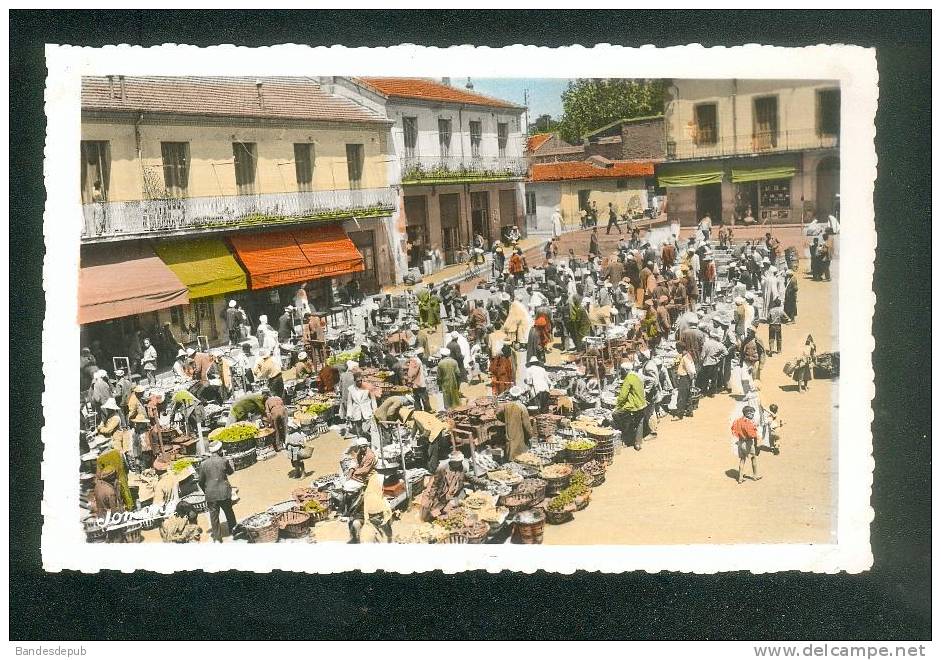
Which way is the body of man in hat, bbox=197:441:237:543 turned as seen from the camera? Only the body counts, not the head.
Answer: away from the camera

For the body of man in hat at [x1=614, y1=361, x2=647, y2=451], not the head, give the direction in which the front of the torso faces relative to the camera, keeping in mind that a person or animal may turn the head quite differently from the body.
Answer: to the viewer's left

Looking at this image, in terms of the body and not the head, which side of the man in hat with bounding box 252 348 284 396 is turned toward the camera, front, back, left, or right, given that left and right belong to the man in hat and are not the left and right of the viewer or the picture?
left

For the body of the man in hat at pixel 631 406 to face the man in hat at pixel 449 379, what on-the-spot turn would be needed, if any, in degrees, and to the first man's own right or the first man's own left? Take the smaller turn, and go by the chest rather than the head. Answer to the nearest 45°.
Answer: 0° — they already face them

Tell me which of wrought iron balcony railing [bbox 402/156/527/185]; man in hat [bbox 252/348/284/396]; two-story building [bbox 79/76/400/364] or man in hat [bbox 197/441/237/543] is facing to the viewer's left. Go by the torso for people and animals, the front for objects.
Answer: man in hat [bbox 252/348/284/396]
